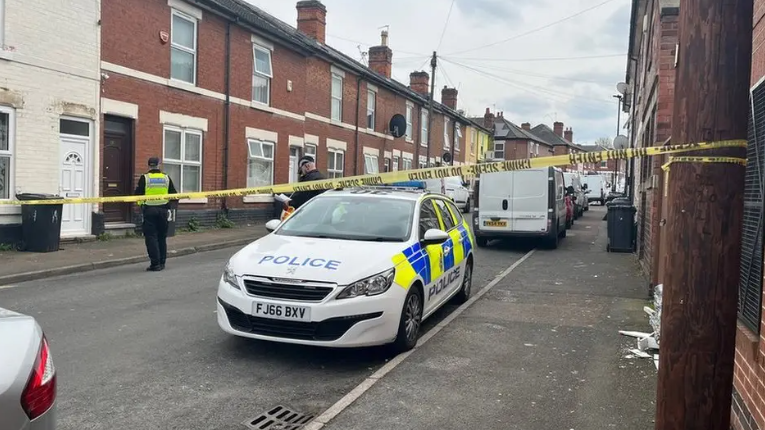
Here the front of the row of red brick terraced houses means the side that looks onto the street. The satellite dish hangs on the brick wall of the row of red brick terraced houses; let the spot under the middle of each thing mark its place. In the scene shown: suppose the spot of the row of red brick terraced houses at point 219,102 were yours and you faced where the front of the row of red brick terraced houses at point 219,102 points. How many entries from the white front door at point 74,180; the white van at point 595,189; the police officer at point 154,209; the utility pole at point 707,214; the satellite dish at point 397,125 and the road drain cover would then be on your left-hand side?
2

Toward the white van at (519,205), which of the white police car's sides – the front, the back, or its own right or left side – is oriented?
back

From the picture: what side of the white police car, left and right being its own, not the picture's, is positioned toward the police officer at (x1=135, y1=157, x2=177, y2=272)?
right

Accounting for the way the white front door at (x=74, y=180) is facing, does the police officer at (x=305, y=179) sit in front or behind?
in front

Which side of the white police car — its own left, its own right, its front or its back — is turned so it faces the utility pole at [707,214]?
left

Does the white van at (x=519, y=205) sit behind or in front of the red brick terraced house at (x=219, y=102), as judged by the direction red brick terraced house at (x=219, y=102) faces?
in front

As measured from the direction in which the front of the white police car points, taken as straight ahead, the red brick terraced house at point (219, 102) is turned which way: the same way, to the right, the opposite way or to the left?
to the left

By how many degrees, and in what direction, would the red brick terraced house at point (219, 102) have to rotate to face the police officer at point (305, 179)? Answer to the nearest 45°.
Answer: approximately 45° to its right

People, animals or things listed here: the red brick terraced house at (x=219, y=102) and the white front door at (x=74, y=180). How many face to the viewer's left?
0

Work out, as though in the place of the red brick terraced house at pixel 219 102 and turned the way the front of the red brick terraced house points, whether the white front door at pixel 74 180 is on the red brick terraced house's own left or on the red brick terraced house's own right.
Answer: on the red brick terraced house's own right

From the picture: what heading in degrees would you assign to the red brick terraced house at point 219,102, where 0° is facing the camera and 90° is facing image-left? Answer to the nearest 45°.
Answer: approximately 315°

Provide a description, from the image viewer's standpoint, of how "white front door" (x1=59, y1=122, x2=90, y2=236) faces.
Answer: facing the viewer and to the right of the viewer
